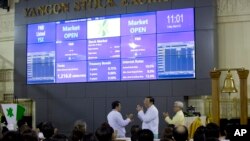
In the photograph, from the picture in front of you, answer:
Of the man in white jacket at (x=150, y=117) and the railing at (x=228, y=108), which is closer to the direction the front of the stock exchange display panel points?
the man in white jacket

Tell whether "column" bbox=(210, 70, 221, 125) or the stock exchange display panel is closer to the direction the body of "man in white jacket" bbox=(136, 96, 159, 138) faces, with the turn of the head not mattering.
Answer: the stock exchange display panel

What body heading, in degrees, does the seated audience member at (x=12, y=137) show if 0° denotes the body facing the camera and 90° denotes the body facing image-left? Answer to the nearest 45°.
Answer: approximately 180°

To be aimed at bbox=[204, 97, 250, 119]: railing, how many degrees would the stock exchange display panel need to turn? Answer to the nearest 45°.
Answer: approximately 135° to its left

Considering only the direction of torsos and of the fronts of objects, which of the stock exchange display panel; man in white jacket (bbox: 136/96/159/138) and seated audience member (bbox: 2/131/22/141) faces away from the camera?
the seated audience member

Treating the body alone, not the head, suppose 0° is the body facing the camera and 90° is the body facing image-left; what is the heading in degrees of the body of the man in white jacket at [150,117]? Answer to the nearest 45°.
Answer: approximately 90°

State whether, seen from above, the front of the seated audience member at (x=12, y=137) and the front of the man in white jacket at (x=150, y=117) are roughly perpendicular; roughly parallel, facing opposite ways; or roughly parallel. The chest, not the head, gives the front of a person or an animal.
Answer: roughly perpendicular

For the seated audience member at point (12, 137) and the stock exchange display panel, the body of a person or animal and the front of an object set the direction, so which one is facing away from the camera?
the seated audience member
